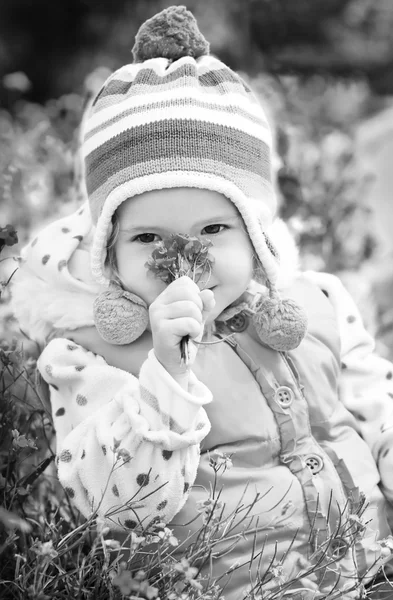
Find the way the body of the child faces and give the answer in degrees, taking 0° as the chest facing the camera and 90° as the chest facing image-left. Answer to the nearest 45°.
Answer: approximately 0°
